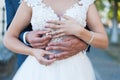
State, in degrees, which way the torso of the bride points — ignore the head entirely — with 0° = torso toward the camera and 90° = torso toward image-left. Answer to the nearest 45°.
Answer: approximately 0°
